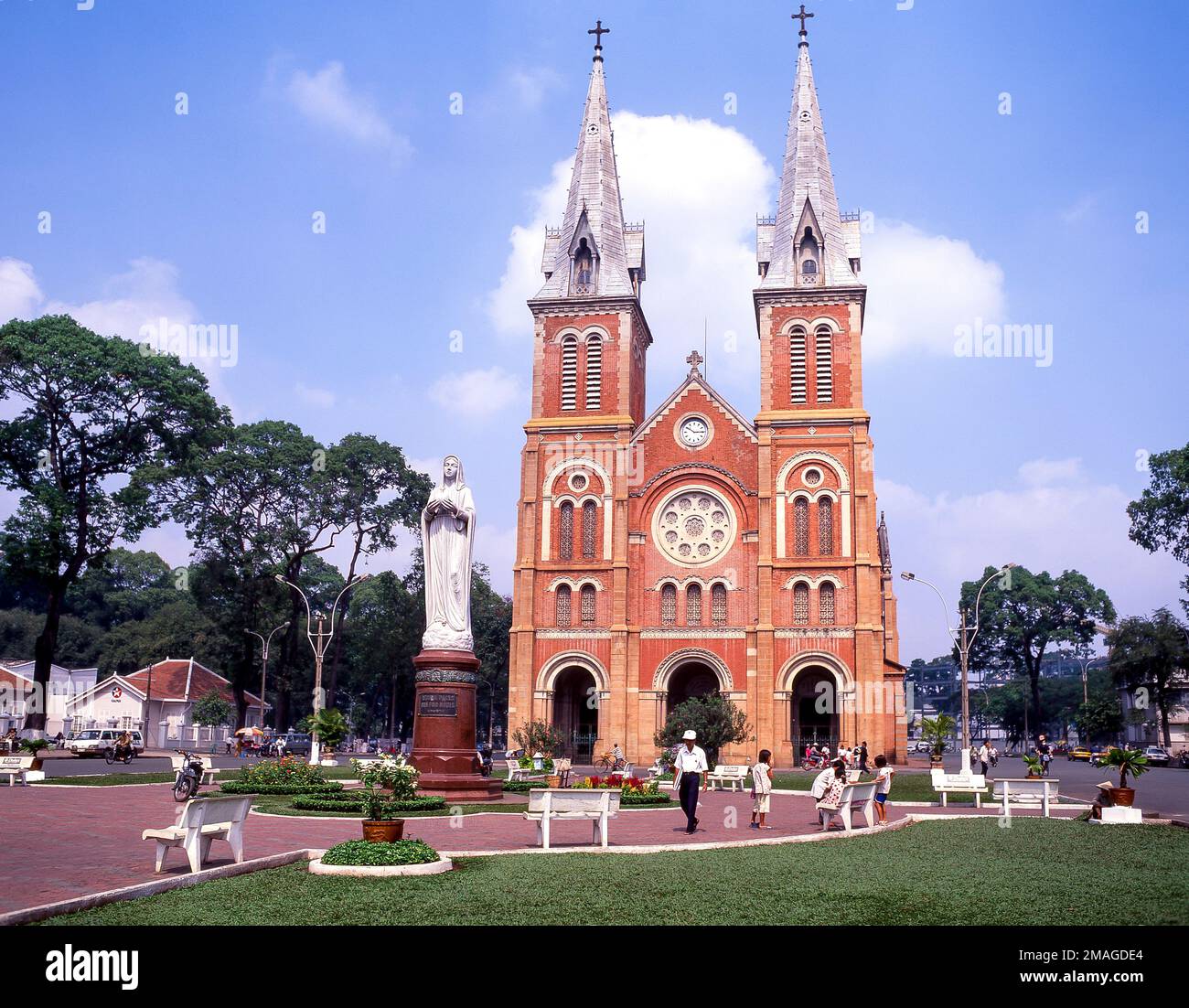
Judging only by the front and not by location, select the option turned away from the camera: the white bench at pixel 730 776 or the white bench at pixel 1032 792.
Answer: the white bench at pixel 1032 792

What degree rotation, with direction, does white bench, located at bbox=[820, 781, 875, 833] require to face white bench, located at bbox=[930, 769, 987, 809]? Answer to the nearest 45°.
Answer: approximately 45° to its right

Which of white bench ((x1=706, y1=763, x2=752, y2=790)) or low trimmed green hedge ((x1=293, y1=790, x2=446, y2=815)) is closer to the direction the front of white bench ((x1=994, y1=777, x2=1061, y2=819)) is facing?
the white bench

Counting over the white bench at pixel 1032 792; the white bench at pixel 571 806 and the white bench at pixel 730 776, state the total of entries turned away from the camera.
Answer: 2

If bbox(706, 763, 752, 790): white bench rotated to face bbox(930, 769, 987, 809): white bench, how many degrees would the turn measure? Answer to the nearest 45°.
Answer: approximately 45° to its left

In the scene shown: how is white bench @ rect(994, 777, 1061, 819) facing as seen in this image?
away from the camera

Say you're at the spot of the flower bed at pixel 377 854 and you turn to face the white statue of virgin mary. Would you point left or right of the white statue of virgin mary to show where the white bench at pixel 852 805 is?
right

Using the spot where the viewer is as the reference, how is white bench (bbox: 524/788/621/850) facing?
facing away from the viewer
